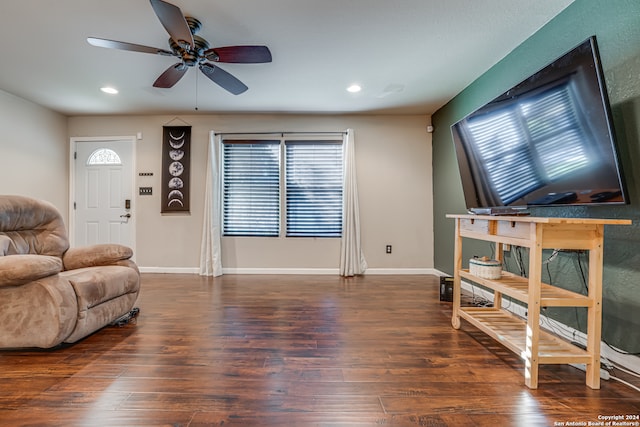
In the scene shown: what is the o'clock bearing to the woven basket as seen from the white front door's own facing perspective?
The woven basket is roughly at 11 o'clock from the white front door.

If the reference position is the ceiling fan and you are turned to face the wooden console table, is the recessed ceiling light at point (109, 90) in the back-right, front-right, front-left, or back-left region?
back-left

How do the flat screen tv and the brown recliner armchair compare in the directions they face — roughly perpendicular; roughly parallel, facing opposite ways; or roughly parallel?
roughly parallel, facing opposite ways

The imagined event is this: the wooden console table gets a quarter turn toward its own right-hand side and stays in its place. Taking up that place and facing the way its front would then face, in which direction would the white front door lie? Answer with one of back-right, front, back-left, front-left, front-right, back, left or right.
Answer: front-left

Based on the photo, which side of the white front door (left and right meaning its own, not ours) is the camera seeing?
front

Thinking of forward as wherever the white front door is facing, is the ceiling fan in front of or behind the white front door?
in front

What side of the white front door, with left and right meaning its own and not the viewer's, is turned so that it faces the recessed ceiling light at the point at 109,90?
front

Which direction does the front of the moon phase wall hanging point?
toward the camera

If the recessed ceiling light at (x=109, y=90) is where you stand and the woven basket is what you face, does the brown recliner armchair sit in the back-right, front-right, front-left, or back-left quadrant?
front-right

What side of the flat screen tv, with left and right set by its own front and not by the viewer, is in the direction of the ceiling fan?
front

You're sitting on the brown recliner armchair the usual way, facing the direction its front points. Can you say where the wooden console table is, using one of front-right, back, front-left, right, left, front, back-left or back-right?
front

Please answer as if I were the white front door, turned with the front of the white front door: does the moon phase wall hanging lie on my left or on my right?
on my left

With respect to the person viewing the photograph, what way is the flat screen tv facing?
facing the viewer and to the left of the viewer

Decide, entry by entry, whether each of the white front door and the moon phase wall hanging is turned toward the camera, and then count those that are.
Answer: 2
